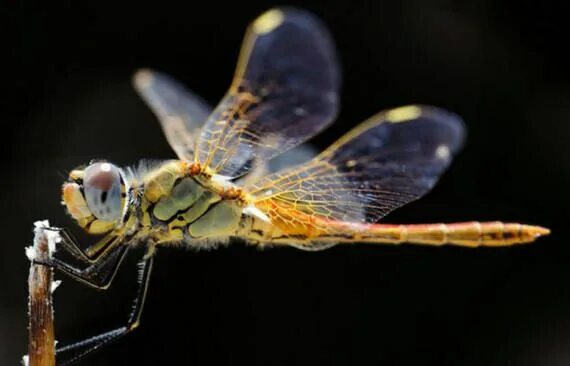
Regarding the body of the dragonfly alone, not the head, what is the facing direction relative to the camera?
to the viewer's left
